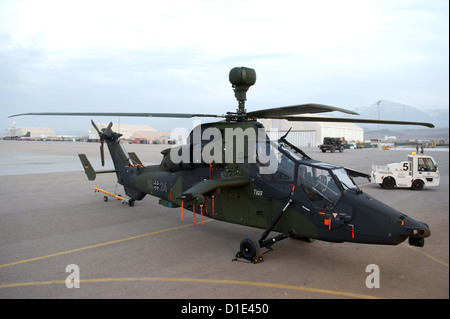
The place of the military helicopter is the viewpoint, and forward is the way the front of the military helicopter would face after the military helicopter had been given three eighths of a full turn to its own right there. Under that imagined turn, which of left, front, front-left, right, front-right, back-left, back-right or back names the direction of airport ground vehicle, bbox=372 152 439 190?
back-right

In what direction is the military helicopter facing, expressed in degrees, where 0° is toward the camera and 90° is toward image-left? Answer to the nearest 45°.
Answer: approximately 315°
